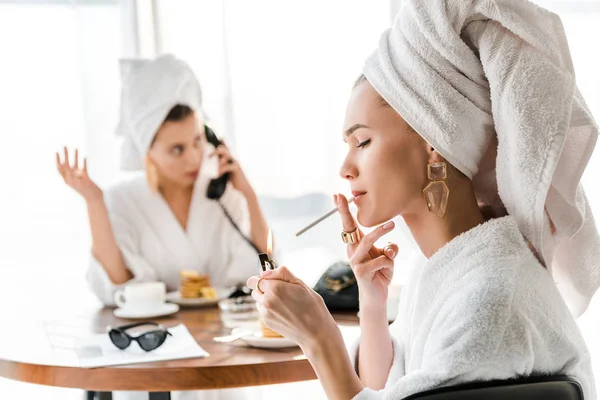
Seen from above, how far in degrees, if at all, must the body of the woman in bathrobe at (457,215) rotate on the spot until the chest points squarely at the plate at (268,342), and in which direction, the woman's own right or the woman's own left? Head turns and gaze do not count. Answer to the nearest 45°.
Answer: approximately 45° to the woman's own right

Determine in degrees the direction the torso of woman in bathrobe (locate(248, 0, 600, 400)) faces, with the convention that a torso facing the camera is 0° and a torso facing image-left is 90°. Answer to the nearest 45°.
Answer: approximately 90°

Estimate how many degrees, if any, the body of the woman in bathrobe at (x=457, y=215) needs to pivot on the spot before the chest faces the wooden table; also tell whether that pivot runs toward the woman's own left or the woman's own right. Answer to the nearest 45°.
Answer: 0° — they already face it

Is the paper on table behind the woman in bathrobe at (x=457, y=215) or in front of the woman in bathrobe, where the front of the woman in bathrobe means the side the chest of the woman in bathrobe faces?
in front

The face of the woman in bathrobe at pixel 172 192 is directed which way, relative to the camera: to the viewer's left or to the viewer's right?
to the viewer's right

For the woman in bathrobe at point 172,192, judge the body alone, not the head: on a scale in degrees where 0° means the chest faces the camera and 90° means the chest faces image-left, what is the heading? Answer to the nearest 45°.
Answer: approximately 315°

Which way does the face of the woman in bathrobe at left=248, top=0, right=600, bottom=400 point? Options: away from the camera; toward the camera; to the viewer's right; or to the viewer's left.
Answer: to the viewer's left

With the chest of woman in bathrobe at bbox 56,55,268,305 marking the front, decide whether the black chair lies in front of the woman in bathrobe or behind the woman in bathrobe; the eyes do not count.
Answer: in front

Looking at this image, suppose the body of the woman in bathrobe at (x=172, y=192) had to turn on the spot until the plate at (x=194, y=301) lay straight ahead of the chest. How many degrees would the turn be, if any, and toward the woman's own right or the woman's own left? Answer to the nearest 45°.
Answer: approximately 45° to the woman's own right

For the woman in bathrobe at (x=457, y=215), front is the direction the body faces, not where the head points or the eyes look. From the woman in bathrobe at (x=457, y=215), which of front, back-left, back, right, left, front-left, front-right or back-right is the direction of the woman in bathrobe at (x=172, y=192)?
front-right

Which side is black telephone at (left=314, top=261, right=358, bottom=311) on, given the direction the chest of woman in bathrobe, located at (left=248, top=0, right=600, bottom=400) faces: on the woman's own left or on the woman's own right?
on the woman's own right

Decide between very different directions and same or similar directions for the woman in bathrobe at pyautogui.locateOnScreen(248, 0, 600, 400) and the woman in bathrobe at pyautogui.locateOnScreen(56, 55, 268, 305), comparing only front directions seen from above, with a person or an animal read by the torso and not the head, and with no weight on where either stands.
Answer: very different directions
